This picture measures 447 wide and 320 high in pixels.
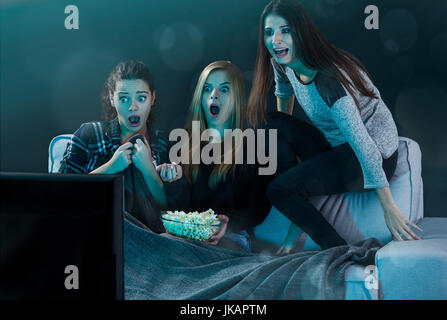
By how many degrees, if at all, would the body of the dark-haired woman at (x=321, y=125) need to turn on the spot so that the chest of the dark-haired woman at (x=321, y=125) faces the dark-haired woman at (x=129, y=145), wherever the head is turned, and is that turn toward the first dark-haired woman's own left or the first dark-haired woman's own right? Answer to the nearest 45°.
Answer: approximately 45° to the first dark-haired woman's own right

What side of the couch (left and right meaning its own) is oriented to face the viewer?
front

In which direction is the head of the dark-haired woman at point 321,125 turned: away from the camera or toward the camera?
toward the camera

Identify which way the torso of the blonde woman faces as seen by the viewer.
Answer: toward the camera

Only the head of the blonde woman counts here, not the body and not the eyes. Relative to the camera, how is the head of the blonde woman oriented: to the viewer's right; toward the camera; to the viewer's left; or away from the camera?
toward the camera

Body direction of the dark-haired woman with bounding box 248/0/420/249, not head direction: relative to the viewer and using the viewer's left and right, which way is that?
facing the viewer and to the left of the viewer

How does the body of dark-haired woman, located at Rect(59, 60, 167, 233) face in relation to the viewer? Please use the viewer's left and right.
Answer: facing the viewer and to the right of the viewer
